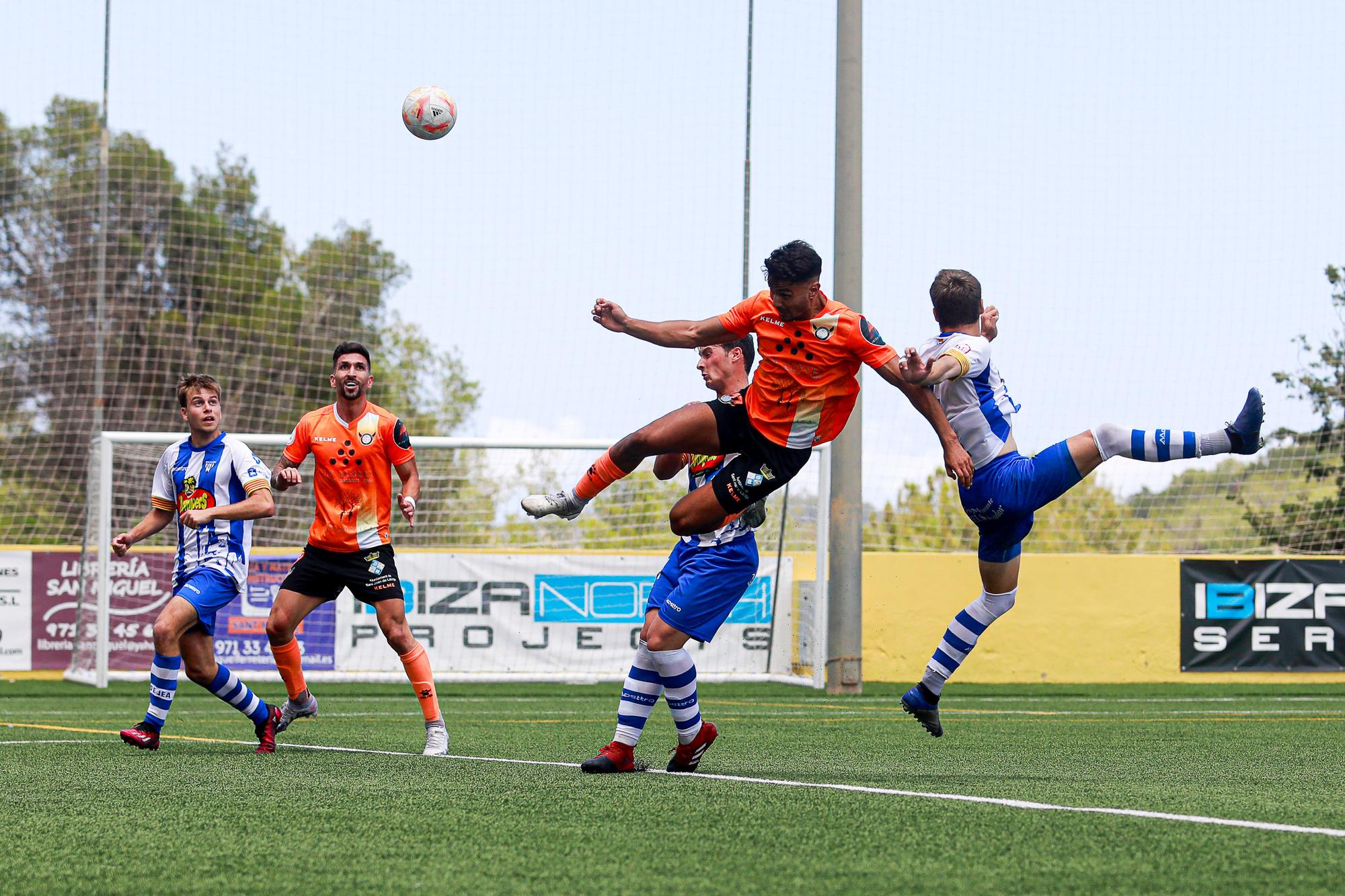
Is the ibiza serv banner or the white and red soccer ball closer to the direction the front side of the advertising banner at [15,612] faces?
the white and red soccer ball

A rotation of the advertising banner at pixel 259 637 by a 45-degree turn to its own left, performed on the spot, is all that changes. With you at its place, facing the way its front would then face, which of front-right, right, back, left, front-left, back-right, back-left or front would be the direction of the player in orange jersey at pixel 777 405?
front-right

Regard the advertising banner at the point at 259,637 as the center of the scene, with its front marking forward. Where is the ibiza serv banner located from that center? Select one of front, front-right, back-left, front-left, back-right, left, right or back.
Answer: left

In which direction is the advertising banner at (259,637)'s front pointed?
toward the camera

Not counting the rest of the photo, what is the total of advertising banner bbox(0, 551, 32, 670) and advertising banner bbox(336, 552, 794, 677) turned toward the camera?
2

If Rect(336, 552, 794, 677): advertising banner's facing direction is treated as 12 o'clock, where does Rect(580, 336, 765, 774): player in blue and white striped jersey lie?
The player in blue and white striped jersey is roughly at 12 o'clock from the advertising banner.

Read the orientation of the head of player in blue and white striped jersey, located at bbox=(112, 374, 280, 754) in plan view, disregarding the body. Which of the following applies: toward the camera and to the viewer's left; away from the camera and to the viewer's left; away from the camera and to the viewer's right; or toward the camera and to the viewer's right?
toward the camera and to the viewer's right

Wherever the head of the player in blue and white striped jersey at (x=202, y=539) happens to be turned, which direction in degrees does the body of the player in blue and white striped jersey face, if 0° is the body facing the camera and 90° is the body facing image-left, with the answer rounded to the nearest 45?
approximately 45°

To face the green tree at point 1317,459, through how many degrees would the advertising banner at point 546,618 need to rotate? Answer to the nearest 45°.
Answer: approximately 135° to its left

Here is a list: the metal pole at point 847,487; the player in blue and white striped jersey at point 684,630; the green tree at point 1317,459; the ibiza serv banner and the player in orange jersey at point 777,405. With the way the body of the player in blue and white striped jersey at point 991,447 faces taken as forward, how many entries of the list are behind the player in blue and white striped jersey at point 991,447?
2

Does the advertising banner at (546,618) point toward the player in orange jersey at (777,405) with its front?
yes

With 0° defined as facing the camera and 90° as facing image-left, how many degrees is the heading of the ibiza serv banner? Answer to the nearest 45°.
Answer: approximately 0°

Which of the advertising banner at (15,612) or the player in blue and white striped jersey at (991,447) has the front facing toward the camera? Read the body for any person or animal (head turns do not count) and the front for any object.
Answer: the advertising banner

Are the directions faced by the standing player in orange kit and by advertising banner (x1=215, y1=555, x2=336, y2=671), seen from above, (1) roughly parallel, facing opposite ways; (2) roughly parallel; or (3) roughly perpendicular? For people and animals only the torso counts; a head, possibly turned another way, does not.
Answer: roughly parallel

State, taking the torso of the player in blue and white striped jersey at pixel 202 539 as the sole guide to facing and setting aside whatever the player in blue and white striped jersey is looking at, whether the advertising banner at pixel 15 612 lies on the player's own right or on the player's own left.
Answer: on the player's own right

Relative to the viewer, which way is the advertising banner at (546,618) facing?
toward the camera
